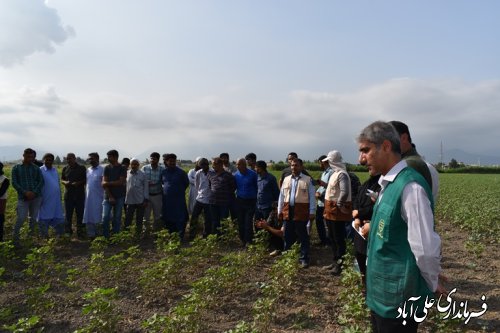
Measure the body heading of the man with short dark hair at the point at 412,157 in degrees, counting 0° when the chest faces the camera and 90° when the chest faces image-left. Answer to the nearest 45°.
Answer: approximately 90°

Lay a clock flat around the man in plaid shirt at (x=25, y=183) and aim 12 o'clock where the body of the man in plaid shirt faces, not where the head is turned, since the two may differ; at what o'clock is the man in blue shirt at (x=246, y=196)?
The man in blue shirt is roughly at 10 o'clock from the man in plaid shirt.

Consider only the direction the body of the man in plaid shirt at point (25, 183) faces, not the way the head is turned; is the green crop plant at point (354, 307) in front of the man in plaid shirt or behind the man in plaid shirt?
in front

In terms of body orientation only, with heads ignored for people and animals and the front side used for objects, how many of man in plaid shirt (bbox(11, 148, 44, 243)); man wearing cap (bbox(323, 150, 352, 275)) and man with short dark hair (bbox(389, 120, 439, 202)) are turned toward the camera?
1

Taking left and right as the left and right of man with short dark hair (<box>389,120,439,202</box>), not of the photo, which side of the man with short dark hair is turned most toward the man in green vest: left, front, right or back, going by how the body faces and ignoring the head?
left

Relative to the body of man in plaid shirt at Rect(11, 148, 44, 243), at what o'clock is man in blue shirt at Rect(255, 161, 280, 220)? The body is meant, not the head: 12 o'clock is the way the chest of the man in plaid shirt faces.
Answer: The man in blue shirt is roughly at 10 o'clock from the man in plaid shirt.

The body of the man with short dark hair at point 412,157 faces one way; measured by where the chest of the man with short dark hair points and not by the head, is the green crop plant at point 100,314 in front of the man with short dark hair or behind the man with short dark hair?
in front

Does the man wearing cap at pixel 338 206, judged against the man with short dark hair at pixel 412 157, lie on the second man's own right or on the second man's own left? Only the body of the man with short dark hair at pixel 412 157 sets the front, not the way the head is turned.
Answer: on the second man's own right

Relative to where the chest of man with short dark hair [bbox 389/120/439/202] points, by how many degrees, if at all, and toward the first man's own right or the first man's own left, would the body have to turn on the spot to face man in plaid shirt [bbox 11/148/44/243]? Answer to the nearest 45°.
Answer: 0° — they already face them

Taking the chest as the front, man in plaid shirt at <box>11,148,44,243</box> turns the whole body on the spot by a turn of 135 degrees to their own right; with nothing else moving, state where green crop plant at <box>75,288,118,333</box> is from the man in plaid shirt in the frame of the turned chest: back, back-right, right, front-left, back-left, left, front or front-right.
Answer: back-left

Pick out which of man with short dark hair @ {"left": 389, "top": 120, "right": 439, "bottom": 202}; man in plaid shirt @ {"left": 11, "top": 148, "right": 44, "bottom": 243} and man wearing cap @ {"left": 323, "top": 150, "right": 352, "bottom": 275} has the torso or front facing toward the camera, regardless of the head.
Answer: the man in plaid shirt

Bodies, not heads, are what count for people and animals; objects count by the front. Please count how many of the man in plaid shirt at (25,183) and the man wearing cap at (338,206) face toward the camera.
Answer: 1

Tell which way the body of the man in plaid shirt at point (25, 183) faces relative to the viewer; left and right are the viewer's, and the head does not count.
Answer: facing the viewer
